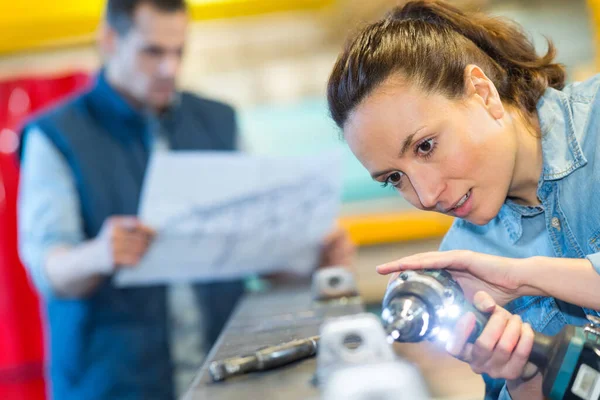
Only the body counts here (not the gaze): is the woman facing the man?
no

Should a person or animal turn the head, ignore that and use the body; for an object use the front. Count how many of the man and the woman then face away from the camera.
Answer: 0

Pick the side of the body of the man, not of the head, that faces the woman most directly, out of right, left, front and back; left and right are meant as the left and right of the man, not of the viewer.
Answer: front

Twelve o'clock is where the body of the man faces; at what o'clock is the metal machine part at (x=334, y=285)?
The metal machine part is roughly at 12 o'clock from the man.

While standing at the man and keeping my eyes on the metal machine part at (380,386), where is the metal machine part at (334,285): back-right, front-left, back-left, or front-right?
front-left

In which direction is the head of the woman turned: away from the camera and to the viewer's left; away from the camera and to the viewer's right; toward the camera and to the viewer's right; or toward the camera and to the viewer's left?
toward the camera and to the viewer's left

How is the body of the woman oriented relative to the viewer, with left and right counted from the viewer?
facing the viewer and to the left of the viewer

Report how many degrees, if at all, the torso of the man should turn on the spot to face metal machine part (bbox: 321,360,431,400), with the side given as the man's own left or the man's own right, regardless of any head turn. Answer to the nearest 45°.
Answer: approximately 45° to the man's own right

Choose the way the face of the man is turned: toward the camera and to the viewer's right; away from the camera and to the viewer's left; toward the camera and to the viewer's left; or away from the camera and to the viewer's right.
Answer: toward the camera and to the viewer's right

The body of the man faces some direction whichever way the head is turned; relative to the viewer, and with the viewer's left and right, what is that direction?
facing the viewer and to the right of the viewer
